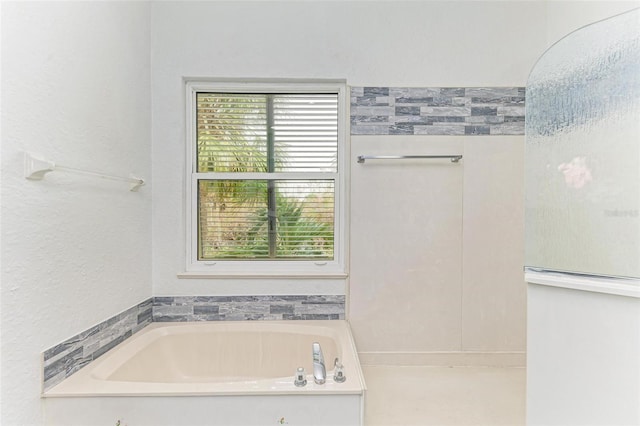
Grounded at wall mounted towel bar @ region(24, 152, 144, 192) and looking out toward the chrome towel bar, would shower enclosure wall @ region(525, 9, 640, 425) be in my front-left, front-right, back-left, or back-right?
front-right

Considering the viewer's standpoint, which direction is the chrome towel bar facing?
facing the viewer

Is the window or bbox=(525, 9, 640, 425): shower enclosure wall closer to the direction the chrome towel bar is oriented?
the shower enclosure wall

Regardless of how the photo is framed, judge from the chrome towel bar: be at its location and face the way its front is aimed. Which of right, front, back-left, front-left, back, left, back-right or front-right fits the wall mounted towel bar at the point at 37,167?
front-right

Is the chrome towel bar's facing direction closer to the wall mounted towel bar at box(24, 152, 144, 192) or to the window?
the wall mounted towel bar

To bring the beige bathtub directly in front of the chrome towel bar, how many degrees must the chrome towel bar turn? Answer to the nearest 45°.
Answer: approximately 45° to its right

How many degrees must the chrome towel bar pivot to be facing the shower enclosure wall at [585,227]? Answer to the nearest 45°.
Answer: approximately 45° to its left

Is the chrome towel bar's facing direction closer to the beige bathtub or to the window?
the beige bathtub

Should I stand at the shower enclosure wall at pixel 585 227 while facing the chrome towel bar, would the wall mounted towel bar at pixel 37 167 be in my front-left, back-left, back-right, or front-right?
front-left

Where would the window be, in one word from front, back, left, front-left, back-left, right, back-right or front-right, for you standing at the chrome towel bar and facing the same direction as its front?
right
